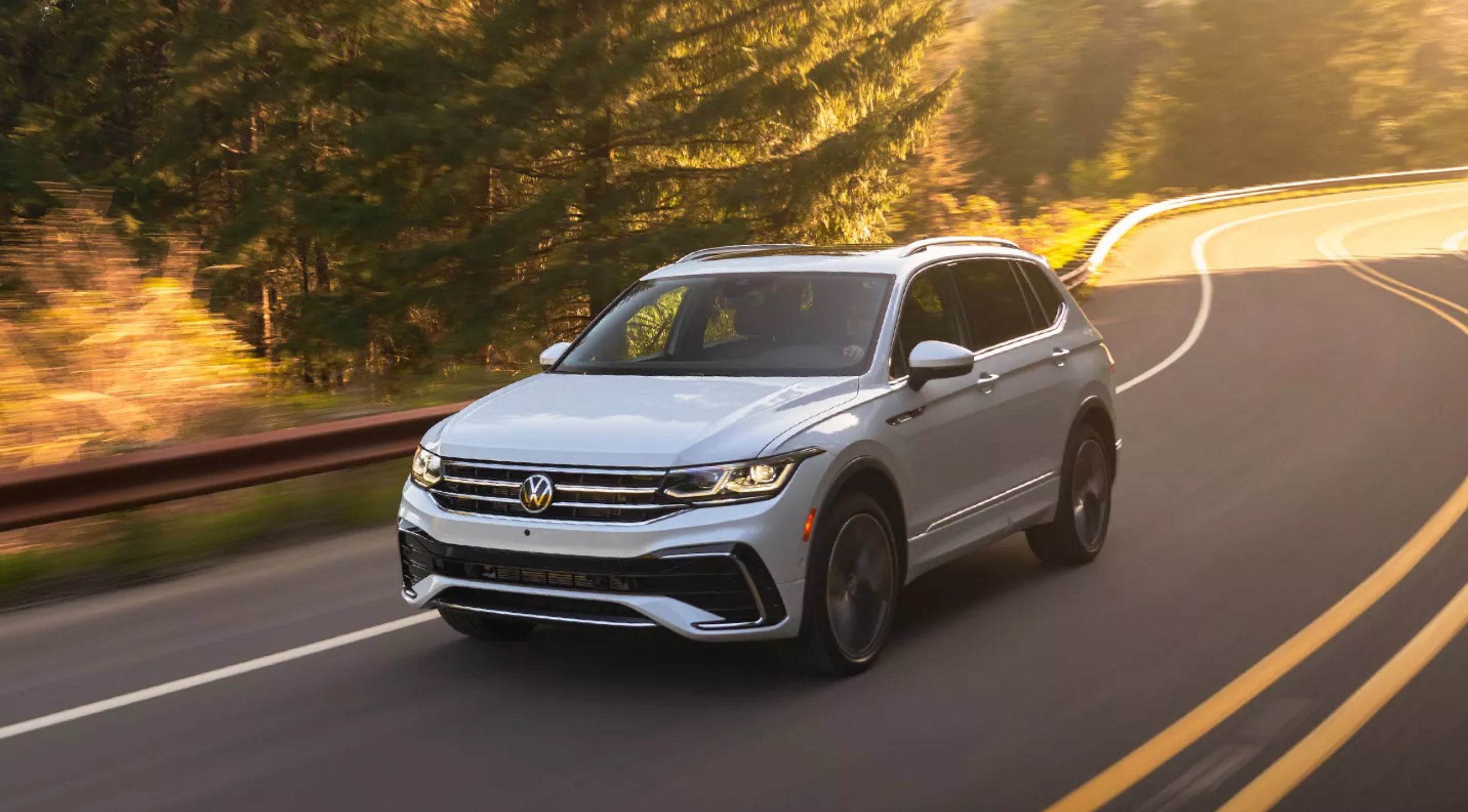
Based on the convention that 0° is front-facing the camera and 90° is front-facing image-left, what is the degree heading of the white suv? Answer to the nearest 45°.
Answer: approximately 45°

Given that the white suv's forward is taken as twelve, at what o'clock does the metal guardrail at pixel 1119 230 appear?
The metal guardrail is roughly at 5 o'clock from the white suv.
